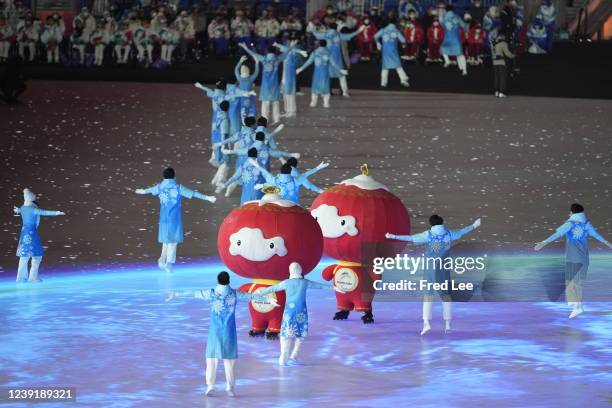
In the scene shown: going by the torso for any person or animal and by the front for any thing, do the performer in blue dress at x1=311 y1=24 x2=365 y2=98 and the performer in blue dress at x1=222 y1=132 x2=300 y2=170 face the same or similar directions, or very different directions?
same or similar directions

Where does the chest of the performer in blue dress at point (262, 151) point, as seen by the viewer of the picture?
away from the camera

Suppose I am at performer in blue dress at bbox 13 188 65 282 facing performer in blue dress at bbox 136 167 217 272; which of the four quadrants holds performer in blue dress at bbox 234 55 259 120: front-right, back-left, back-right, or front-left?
front-left

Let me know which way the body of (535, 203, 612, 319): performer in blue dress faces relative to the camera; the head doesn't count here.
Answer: away from the camera

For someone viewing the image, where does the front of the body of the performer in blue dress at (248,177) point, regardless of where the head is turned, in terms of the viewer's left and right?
facing away from the viewer

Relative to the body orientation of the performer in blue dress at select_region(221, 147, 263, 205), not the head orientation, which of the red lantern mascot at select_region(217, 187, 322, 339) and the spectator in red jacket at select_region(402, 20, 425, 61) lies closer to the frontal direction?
the spectator in red jacket

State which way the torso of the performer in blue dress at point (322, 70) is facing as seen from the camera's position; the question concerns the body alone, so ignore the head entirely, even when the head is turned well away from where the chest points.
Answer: away from the camera

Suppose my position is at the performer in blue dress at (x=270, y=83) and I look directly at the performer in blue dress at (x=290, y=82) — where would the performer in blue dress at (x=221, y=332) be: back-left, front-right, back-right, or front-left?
back-right

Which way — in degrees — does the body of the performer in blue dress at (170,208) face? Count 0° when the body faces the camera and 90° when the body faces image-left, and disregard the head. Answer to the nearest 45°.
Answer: approximately 180°

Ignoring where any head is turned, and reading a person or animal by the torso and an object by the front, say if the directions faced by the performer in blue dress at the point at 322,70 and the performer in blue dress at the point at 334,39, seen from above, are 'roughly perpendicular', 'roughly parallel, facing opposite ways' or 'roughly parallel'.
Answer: roughly parallel

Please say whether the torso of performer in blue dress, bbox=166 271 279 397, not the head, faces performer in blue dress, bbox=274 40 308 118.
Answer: yes

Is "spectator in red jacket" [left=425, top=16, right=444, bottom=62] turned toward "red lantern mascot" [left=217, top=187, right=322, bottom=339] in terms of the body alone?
yes

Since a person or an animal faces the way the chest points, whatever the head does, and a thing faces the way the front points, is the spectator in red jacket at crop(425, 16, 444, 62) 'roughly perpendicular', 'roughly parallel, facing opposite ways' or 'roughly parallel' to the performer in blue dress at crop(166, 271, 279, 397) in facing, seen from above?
roughly parallel, facing opposite ways

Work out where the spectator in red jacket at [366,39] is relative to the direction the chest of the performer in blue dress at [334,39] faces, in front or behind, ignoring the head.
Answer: in front
